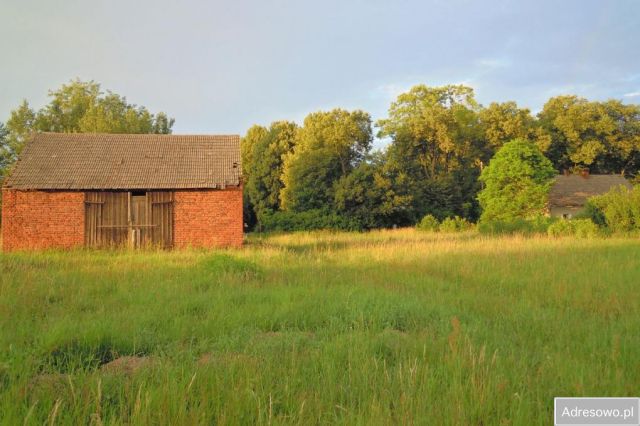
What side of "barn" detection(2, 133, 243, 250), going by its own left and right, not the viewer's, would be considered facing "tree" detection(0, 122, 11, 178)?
back

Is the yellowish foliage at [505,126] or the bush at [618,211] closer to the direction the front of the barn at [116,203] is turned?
the bush

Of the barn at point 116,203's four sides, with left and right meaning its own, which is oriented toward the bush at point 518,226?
left

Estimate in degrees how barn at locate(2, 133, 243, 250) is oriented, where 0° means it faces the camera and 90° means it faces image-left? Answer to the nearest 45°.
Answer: approximately 0°

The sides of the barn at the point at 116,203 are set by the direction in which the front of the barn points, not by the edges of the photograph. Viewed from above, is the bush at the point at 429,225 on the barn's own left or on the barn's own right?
on the barn's own left

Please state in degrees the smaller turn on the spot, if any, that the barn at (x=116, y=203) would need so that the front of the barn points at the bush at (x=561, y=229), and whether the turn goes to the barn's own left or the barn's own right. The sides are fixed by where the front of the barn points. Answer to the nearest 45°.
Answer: approximately 90° to the barn's own left

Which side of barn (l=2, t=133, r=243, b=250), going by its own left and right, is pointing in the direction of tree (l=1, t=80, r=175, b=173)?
back
